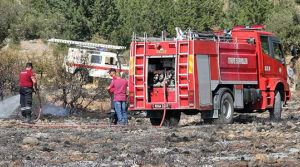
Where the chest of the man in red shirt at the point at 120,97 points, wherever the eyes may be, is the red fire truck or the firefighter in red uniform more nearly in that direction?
the firefighter in red uniform

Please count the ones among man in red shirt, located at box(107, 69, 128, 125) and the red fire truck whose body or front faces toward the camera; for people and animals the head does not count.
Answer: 0

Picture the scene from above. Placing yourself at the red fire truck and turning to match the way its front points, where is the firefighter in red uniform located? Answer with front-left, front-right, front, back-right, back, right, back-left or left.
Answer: back-left

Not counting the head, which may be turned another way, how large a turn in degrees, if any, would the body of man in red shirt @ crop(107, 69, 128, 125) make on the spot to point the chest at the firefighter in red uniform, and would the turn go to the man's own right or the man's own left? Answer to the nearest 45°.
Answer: approximately 45° to the man's own left

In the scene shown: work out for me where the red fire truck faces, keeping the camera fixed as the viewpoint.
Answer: facing away from the viewer and to the right of the viewer

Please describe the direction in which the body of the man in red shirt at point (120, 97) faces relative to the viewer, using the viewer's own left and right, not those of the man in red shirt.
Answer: facing away from the viewer and to the left of the viewer

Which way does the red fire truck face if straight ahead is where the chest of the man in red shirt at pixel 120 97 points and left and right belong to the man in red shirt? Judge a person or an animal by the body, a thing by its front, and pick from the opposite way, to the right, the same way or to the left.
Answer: to the right
